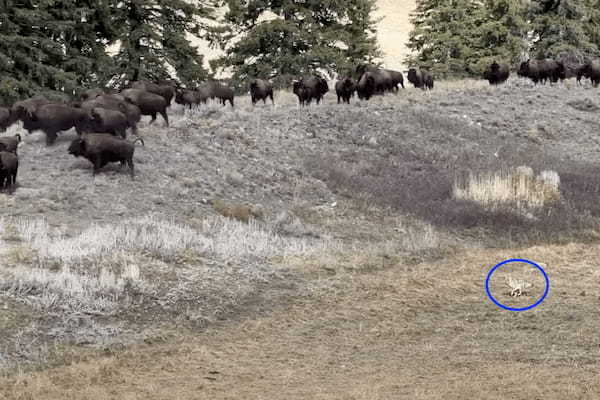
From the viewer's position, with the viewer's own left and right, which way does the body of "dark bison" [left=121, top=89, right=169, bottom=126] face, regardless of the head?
facing to the left of the viewer

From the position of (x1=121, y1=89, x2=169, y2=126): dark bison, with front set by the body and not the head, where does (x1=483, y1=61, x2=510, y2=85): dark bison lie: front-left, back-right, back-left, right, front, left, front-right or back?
back-right

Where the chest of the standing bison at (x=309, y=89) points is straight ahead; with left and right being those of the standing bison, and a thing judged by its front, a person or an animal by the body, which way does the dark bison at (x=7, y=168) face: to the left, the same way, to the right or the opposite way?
the same way

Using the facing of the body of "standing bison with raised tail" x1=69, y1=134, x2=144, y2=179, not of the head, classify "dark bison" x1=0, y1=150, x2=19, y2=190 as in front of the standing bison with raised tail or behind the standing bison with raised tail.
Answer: in front

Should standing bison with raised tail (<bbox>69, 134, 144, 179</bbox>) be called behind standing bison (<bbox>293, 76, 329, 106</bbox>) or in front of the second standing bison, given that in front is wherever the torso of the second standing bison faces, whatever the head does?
in front

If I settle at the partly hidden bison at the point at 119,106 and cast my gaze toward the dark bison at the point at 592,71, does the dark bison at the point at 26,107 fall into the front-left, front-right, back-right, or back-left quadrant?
back-left

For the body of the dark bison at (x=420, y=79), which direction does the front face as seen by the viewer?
to the viewer's left

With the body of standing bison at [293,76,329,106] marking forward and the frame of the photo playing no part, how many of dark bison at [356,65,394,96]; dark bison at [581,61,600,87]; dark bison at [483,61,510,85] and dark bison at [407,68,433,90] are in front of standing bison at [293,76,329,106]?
0

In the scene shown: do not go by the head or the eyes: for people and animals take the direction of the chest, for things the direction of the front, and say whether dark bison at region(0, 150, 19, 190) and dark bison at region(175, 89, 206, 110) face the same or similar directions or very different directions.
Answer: same or similar directions

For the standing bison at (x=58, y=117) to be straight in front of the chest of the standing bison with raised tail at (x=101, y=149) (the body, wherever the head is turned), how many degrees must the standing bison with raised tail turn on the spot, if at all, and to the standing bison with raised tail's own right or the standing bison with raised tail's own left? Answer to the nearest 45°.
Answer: approximately 45° to the standing bison with raised tail's own right

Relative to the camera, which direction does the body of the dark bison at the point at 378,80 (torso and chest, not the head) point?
to the viewer's left

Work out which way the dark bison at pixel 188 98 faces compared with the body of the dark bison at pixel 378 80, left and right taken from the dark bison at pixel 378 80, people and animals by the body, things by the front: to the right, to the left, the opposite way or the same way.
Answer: the same way

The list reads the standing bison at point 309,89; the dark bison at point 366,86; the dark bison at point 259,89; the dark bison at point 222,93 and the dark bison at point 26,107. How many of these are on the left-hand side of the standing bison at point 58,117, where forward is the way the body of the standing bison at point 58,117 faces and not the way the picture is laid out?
0

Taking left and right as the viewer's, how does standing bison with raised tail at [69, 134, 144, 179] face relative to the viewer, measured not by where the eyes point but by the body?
facing to the left of the viewer

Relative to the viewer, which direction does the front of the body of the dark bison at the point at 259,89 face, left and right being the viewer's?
facing the viewer and to the left of the viewer

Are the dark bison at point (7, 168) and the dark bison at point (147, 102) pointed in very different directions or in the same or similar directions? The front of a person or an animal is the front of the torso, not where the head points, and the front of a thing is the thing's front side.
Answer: same or similar directions

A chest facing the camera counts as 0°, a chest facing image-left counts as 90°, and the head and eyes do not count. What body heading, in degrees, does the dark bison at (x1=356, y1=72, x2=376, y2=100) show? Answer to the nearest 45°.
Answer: approximately 45°

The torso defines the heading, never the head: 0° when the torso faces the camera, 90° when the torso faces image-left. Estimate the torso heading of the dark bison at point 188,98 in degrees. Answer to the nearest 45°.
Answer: approximately 90°

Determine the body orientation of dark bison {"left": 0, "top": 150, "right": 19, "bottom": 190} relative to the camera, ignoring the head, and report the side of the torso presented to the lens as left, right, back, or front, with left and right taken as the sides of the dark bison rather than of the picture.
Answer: left
